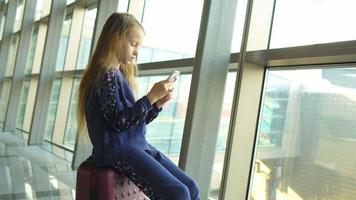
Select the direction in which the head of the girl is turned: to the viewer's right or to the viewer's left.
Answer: to the viewer's right

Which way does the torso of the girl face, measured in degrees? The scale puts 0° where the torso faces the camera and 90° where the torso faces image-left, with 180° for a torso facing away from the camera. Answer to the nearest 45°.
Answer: approximately 270°
